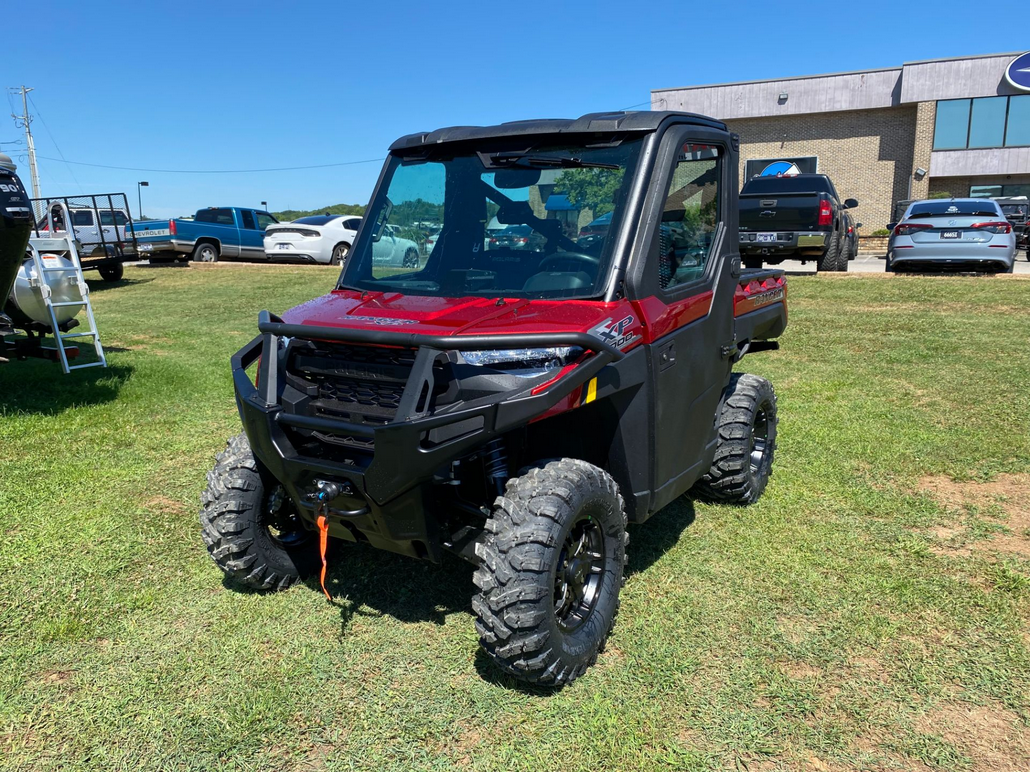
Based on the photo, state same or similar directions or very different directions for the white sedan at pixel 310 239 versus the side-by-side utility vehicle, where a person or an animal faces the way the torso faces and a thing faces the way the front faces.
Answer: very different directions

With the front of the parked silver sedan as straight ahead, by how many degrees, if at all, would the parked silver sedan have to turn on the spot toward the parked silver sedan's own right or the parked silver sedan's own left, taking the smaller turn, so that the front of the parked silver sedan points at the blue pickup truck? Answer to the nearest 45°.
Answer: approximately 90° to the parked silver sedan's own left

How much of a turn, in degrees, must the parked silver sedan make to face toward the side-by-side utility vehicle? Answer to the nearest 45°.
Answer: approximately 180°

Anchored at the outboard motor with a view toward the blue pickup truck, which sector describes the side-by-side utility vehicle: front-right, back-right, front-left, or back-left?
back-right

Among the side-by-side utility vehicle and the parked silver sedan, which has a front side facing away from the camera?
the parked silver sedan

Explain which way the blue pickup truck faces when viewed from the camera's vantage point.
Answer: facing away from the viewer and to the right of the viewer

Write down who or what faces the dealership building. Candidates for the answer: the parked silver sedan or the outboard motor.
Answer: the parked silver sedan

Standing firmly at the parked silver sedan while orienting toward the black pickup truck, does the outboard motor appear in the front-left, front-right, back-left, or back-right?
front-left

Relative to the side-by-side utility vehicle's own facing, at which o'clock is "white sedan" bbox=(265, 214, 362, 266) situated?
The white sedan is roughly at 4 o'clock from the side-by-side utility vehicle.

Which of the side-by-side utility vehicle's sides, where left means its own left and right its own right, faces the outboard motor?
right

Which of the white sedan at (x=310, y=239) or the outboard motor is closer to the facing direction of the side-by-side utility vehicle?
the outboard motor

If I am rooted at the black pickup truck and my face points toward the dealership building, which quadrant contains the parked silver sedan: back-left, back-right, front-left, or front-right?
front-right

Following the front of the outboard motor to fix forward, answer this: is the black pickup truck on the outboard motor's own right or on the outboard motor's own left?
on the outboard motor's own right

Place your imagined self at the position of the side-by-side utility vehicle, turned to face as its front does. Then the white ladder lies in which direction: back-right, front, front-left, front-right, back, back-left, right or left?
right

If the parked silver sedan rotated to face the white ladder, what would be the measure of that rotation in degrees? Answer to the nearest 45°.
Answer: approximately 135° to its left

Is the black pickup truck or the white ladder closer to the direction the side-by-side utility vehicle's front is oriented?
the white ladder

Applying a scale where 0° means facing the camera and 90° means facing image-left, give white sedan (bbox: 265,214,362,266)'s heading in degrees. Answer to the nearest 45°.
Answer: approximately 225°

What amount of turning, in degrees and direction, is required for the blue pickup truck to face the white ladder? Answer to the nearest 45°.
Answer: approximately 135° to its right

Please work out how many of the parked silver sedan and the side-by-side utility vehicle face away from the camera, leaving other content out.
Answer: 1
